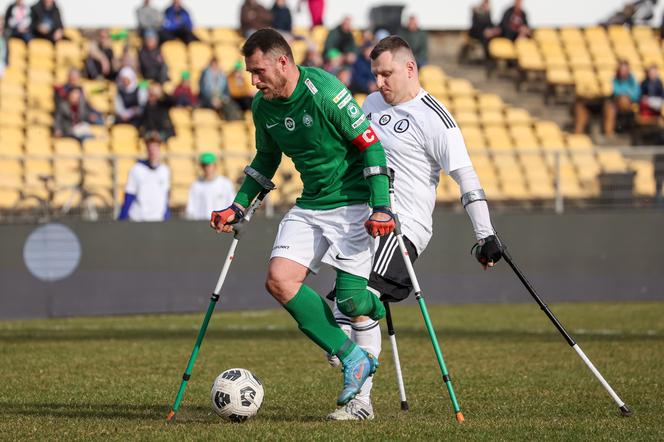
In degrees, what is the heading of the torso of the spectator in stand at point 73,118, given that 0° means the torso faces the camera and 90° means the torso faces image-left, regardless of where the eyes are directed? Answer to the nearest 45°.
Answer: approximately 0°

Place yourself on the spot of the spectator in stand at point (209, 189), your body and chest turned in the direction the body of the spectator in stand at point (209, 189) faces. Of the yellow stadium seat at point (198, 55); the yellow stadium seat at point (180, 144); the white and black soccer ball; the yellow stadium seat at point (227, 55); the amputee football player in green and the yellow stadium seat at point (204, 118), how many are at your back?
4

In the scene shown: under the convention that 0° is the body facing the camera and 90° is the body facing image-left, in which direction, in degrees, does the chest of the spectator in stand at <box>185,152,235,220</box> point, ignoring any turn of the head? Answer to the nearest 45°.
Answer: approximately 0°

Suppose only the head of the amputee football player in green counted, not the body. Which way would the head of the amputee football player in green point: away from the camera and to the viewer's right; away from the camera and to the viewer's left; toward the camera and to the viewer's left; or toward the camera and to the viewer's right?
toward the camera and to the viewer's left

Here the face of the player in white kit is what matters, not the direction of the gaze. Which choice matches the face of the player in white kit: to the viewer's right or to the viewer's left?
to the viewer's left

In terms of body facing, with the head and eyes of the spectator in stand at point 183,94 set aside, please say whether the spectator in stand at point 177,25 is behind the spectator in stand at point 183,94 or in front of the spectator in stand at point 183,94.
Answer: behind

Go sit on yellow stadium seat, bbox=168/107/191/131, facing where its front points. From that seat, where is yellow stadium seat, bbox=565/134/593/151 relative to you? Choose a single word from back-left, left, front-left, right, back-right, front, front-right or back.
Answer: left

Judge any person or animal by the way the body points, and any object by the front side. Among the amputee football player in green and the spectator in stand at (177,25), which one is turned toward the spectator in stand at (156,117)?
the spectator in stand at (177,25)

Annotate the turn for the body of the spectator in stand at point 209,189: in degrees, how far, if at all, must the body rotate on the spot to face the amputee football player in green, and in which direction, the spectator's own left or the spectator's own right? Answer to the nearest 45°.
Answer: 0° — they already face them

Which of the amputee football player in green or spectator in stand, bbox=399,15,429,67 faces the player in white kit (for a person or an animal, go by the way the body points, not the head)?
the spectator in stand

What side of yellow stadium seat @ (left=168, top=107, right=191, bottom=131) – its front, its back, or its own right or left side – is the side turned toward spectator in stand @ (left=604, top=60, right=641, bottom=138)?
left

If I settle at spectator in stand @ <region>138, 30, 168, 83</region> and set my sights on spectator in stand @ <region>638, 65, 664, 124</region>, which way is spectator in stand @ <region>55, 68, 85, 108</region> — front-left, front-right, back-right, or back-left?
back-right

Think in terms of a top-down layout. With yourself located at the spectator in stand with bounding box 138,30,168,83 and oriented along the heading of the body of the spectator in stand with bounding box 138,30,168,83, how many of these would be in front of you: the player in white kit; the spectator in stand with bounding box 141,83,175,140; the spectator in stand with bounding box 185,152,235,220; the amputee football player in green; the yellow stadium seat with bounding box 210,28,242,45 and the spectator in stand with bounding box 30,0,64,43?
4
